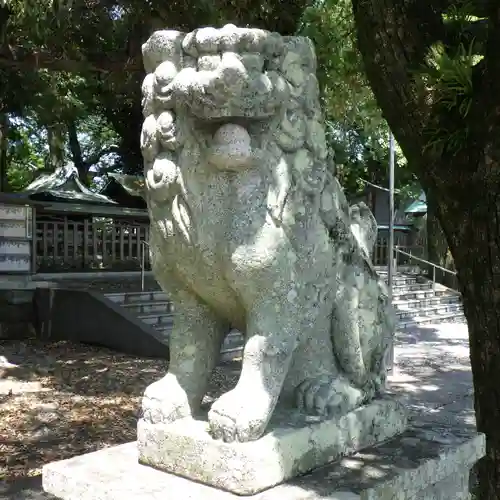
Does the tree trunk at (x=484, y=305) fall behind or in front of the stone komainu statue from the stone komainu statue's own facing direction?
behind

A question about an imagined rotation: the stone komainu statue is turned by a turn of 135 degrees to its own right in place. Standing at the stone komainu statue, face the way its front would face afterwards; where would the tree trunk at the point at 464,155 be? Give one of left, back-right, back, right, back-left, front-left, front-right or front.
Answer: front-right

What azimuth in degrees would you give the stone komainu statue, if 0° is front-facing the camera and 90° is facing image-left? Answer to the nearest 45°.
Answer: approximately 45°

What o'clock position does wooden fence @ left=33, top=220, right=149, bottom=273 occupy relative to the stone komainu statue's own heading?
The wooden fence is roughly at 4 o'clock from the stone komainu statue.

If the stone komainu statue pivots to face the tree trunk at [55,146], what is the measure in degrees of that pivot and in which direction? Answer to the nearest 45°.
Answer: approximately 135° to its right

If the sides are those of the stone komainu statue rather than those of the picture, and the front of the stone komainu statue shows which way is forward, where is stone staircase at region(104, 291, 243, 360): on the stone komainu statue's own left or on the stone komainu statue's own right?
on the stone komainu statue's own right
